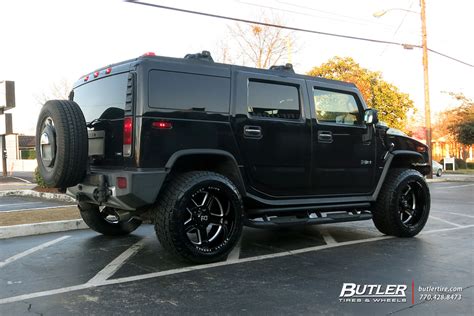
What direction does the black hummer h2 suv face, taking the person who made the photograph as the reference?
facing away from the viewer and to the right of the viewer

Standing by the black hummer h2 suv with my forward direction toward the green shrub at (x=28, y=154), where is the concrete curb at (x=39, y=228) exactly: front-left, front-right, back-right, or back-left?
front-left

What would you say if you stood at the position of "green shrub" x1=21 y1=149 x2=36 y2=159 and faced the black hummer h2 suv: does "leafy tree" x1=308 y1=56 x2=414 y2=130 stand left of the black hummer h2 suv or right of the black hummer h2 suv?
left

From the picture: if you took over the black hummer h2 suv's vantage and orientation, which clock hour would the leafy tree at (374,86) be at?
The leafy tree is roughly at 11 o'clock from the black hummer h2 suv.

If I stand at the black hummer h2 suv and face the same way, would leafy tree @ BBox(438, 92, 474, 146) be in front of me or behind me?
in front

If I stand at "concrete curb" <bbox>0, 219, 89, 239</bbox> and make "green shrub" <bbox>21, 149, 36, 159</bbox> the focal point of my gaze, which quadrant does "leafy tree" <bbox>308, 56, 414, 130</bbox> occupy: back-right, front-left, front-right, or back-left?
front-right

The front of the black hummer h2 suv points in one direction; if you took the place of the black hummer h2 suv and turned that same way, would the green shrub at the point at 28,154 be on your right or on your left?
on your left

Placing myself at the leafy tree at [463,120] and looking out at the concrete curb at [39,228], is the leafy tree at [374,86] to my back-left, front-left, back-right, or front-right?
front-right

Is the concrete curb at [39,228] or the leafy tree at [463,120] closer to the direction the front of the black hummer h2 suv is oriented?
the leafy tree

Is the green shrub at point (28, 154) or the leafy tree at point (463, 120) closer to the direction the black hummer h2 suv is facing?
the leafy tree

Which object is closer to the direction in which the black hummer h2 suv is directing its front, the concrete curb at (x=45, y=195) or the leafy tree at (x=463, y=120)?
the leafy tree

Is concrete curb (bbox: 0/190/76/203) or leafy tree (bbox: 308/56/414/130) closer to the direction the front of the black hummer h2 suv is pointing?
the leafy tree

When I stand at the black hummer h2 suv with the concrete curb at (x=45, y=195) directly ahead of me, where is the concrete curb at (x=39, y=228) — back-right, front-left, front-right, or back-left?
front-left
